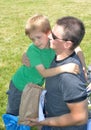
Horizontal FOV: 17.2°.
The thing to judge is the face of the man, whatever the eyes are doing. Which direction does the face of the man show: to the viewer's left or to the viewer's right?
to the viewer's left

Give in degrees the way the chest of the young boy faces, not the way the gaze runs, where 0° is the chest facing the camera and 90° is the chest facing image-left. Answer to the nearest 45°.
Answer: approximately 315°

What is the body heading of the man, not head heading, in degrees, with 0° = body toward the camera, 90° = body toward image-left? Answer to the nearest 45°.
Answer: approximately 90°

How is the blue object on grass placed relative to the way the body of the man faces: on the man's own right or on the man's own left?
on the man's own right
